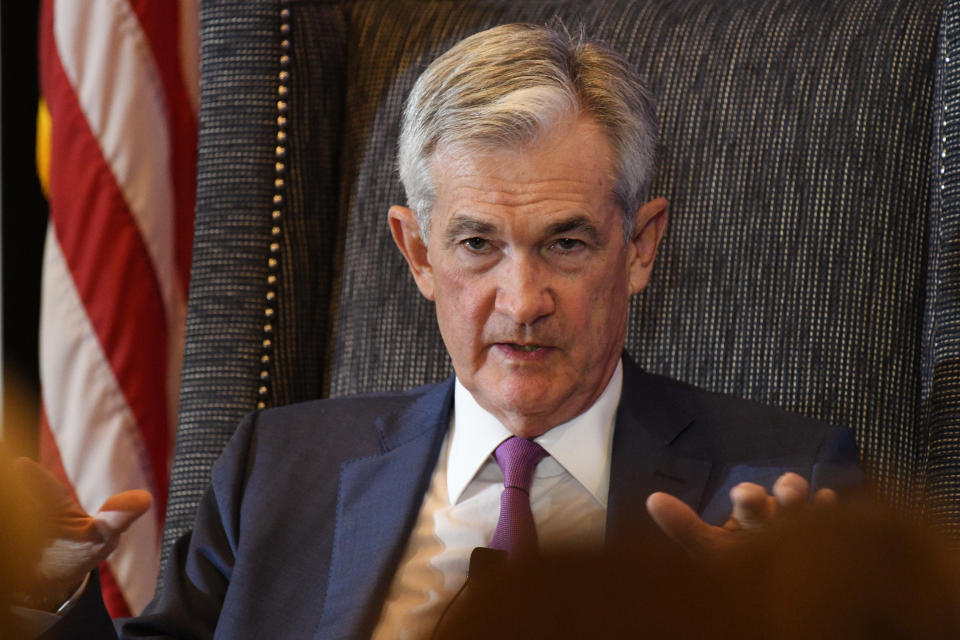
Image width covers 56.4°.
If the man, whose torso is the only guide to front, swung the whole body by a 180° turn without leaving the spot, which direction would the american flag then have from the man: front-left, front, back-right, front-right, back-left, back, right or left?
front-left

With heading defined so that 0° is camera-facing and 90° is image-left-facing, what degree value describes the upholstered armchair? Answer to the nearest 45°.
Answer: approximately 0°

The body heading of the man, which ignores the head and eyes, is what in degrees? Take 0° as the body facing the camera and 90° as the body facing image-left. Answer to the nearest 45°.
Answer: approximately 0°

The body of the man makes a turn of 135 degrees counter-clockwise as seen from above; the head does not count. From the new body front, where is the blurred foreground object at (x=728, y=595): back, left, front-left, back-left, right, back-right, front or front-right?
back-right

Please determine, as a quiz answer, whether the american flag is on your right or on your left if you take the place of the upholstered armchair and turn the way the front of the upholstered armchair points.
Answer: on your right

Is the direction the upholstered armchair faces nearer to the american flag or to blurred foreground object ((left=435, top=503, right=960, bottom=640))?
the blurred foreground object

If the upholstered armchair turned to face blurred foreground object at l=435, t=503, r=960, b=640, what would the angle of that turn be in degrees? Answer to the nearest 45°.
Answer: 0° — it already faces it
